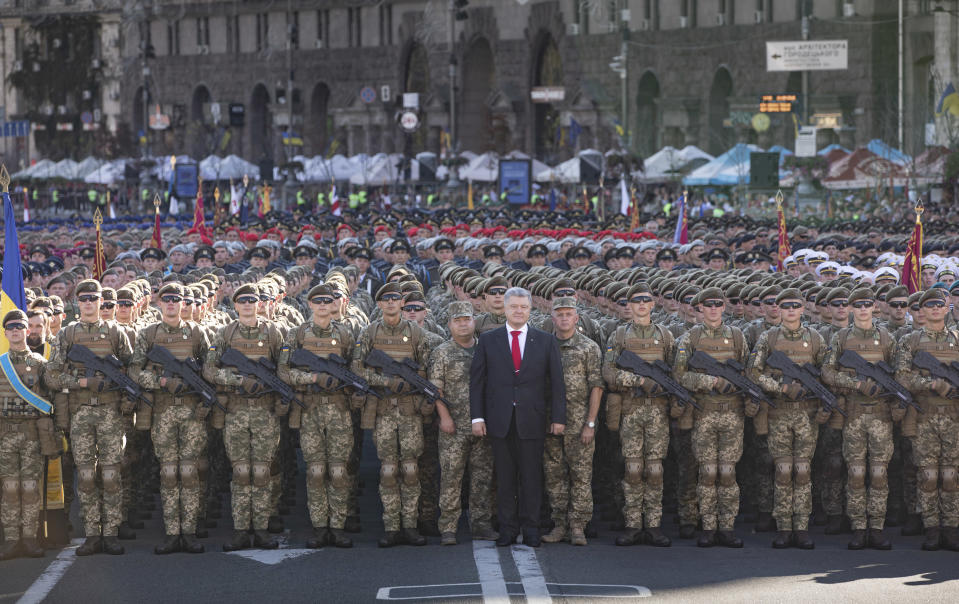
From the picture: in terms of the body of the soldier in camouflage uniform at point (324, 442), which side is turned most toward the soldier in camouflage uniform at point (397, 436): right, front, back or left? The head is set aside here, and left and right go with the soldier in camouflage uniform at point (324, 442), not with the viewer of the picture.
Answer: left

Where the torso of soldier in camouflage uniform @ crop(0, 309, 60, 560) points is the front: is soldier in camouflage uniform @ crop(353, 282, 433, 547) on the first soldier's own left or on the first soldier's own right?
on the first soldier's own left

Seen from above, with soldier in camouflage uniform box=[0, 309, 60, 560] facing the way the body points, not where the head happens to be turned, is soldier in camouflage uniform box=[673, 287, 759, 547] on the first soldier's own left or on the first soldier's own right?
on the first soldier's own left

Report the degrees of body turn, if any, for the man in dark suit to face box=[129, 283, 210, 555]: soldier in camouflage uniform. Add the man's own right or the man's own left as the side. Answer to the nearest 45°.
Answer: approximately 90° to the man's own right

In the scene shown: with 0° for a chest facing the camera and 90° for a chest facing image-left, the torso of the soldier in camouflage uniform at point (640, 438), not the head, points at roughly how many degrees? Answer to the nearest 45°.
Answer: approximately 0°

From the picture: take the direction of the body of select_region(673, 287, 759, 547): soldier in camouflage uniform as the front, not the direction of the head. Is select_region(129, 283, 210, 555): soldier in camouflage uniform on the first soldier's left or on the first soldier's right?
on the first soldier's right

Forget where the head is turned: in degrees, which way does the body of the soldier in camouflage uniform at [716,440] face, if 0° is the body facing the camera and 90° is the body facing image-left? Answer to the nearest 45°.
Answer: approximately 0°

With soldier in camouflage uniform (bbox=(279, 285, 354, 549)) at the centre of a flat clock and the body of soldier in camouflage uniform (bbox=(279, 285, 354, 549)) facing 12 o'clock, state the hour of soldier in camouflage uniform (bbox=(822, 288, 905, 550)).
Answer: soldier in camouflage uniform (bbox=(822, 288, 905, 550)) is roughly at 9 o'clock from soldier in camouflage uniform (bbox=(279, 285, 354, 549)).
